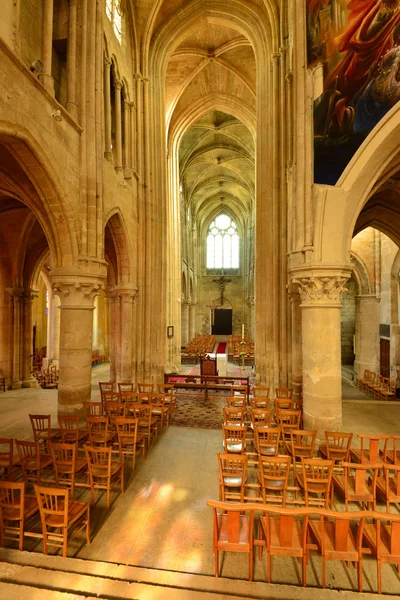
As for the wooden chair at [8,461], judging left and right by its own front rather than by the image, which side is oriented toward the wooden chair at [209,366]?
front

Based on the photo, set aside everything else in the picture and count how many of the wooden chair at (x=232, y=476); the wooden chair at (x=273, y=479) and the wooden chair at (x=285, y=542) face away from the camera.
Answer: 3

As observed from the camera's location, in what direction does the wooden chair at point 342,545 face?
facing away from the viewer and to the left of the viewer

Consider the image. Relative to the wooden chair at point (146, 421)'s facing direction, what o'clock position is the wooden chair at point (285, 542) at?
the wooden chair at point (285, 542) is roughly at 4 o'clock from the wooden chair at point (146, 421).

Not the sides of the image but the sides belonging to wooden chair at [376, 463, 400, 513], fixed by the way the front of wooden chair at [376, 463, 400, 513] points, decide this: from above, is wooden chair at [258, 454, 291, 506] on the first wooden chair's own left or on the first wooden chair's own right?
on the first wooden chair's own left

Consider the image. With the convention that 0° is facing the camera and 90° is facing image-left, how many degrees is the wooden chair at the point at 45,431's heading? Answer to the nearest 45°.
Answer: approximately 225°

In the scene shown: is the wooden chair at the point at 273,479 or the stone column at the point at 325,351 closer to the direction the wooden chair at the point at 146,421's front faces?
the stone column

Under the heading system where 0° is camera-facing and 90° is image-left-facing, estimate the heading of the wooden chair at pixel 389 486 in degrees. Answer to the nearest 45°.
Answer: approximately 135°

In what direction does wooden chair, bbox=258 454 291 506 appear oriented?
away from the camera

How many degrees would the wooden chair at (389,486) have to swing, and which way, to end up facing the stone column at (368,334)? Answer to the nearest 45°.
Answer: approximately 45° to its right

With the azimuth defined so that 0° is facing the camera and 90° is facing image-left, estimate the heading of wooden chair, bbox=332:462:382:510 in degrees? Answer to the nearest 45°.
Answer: approximately 135°

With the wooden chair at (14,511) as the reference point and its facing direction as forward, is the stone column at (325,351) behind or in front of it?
in front

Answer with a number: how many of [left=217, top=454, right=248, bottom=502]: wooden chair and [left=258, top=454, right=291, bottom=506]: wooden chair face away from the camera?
2

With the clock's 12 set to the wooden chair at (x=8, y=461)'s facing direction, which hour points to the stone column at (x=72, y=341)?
The stone column is roughly at 11 o'clock from the wooden chair.
